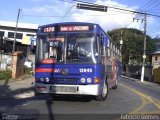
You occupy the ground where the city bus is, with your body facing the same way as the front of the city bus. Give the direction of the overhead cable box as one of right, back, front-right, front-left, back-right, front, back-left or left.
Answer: back

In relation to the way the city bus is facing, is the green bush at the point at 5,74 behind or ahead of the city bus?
behind

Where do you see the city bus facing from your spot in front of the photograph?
facing the viewer
